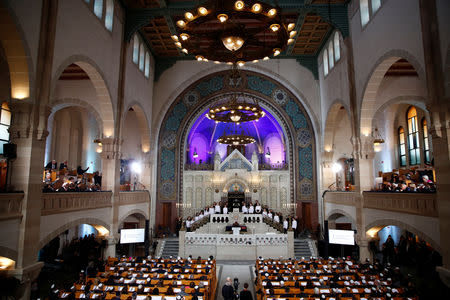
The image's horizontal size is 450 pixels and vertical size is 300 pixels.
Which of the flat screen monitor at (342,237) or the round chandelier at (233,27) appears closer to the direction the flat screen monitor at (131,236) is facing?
the round chandelier

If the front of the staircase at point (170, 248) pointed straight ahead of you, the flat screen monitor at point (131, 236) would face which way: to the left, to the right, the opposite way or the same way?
the same way

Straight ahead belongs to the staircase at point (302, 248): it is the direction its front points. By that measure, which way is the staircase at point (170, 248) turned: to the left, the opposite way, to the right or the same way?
the same way

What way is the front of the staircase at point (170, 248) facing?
toward the camera

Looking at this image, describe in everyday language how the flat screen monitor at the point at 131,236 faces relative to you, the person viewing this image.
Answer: facing the viewer

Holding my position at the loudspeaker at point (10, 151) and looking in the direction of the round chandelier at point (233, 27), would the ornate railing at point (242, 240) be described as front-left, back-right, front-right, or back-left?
front-left

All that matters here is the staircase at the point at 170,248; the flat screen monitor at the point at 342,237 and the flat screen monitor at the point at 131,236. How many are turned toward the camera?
3

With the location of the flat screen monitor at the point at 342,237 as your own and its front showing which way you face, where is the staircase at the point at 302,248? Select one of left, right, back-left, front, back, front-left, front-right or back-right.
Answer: back-right

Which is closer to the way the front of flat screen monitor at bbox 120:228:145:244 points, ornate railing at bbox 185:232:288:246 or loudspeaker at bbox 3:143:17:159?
the loudspeaker

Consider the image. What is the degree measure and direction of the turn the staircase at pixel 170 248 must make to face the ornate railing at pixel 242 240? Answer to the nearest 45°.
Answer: approximately 45° to its left

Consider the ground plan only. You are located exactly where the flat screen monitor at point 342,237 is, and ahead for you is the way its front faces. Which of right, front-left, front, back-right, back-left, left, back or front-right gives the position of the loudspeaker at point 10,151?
front-right

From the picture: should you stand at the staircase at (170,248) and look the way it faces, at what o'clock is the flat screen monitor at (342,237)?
The flat screen monitor is roughly at 10 o'clock from the staircase.

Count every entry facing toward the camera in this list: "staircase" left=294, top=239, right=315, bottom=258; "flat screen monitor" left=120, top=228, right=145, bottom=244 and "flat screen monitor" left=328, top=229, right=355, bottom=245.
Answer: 3

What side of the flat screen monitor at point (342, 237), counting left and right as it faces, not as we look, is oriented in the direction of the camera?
front

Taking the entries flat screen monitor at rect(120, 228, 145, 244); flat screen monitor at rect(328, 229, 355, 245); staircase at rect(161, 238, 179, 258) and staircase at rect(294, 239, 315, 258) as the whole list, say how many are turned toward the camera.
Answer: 4
